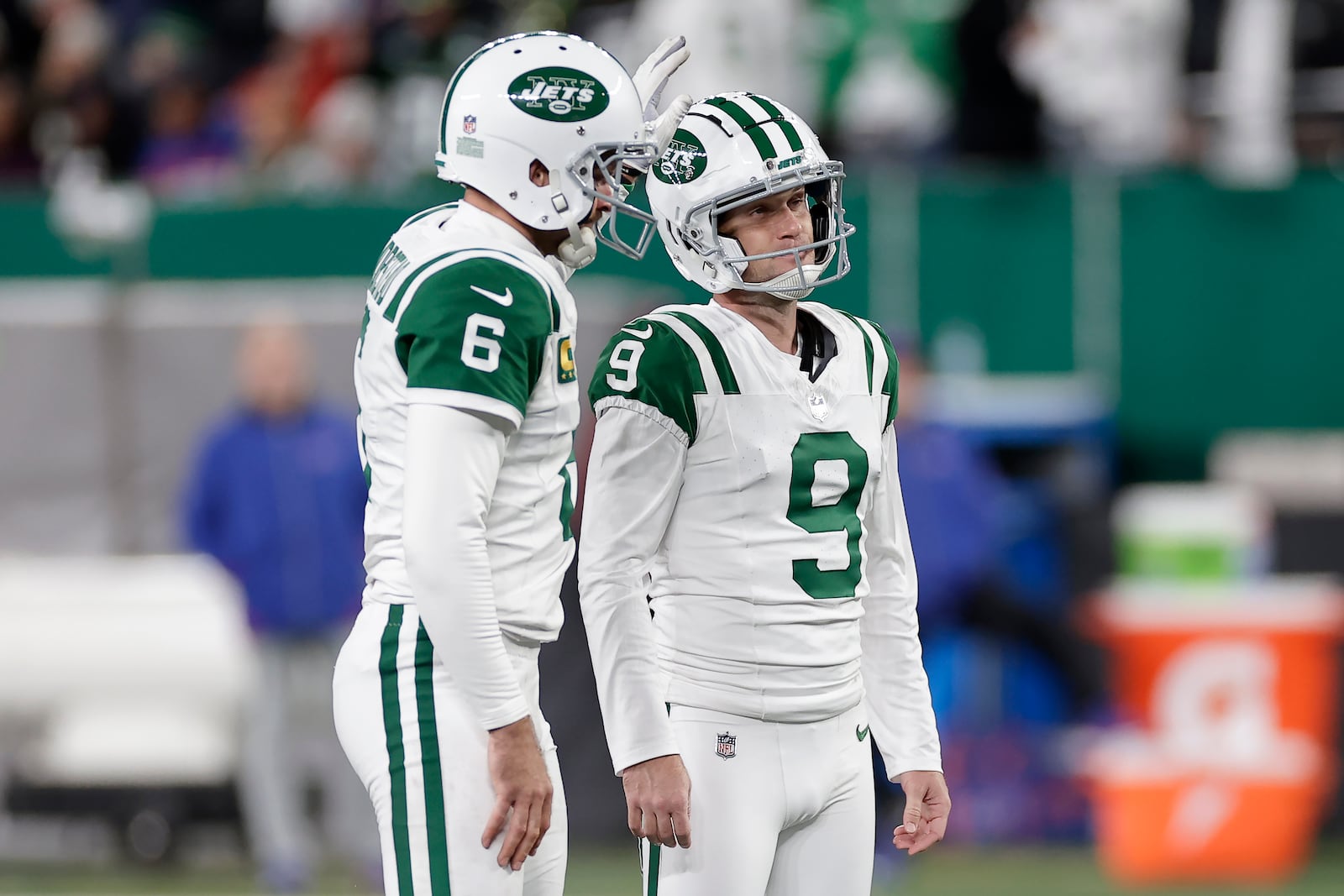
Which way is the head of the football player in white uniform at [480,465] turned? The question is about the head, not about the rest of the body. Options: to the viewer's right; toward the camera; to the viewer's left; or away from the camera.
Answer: to the viewer's right

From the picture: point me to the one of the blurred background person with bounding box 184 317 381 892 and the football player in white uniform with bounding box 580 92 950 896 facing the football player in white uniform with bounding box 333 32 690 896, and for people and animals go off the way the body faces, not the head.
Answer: the blurred background person

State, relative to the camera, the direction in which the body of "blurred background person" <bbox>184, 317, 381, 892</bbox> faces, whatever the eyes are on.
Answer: toward the camera

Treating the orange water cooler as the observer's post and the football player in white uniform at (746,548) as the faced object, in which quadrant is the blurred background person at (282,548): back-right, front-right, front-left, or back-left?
front-right

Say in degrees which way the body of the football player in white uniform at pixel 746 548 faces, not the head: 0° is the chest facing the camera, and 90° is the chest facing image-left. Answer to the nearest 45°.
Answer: approximately 315°

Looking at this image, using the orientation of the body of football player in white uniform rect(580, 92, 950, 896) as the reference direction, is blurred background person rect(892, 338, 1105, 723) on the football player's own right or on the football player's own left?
on the football player's own left

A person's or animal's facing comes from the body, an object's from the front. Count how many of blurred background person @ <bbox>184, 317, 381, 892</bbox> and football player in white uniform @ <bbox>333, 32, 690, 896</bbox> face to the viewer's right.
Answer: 1

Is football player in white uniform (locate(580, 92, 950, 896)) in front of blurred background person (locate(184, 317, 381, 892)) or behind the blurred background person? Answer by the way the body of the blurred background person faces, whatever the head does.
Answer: in front

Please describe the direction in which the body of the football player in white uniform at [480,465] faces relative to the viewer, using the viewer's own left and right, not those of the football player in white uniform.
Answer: facing to the right of the viewer

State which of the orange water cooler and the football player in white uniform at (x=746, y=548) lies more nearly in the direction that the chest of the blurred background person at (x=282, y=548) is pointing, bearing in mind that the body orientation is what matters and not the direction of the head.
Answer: the football player in white uniform

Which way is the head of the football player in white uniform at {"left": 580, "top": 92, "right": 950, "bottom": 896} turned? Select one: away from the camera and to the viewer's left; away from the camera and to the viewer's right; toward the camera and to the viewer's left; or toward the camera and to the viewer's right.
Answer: toward the camera and to the viewer's right

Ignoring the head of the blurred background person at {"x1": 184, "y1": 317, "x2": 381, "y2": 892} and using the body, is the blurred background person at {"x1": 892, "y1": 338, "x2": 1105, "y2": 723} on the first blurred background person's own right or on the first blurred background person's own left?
on the first blurred background person's own left
